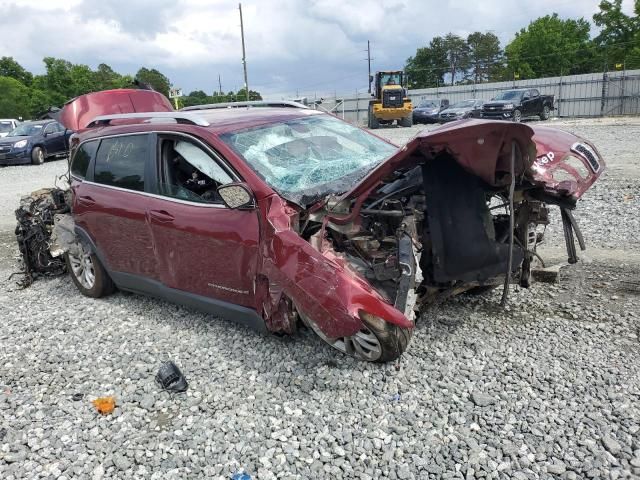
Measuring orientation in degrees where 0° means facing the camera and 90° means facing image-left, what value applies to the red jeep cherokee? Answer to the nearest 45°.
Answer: approximately 315°

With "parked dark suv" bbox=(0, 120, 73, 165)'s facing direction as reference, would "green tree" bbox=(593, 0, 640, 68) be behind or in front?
behind

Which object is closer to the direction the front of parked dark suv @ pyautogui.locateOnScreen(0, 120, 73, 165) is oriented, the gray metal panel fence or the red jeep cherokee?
the red jeep cherokee

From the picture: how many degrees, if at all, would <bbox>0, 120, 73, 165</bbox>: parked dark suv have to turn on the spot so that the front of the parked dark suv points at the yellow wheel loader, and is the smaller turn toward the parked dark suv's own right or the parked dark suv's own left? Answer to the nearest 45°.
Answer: approximately 135° to the parked dark suv's own left

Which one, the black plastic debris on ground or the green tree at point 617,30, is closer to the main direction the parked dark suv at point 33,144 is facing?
the black plastic debris on ground

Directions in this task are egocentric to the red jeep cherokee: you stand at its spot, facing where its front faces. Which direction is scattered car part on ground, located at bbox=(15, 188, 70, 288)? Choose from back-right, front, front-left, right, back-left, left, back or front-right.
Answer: back
